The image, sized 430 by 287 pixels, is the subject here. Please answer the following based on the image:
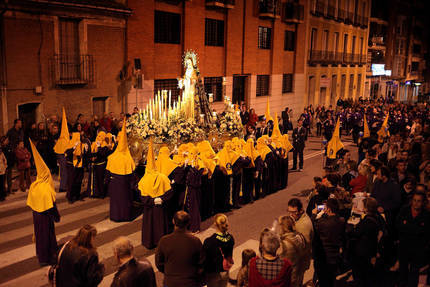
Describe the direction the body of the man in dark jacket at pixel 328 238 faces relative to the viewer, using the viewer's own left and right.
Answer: facing away from the viewer and to the left of the viewer

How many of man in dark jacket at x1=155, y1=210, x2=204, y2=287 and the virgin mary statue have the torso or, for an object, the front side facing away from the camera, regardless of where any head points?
1

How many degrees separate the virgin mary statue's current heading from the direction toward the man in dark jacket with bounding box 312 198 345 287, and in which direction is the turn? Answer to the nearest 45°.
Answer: approximately 45° to its left

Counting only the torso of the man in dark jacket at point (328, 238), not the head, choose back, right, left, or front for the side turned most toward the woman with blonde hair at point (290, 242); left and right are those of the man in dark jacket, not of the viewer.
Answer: left

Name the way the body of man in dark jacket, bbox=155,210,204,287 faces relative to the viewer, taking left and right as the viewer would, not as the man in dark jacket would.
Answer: facing away from the viewer

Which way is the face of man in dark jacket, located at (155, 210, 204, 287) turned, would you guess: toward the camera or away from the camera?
away from the camera

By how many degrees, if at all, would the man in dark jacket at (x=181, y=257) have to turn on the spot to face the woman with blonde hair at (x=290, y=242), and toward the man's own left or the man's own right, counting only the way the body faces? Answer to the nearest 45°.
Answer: approximately 90° to the man's own right

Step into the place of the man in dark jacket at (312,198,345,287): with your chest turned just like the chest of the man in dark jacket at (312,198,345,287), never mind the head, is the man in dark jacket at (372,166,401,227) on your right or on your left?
on your right

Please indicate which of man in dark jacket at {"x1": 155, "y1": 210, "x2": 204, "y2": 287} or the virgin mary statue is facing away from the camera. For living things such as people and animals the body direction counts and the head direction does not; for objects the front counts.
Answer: the man in dark jacket

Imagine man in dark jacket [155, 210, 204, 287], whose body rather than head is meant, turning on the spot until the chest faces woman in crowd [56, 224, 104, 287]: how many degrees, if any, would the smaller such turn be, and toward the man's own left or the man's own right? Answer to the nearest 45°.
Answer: approximately 90° to the man's own left
